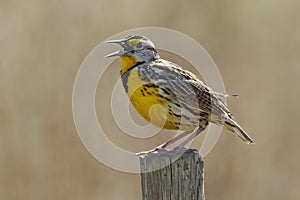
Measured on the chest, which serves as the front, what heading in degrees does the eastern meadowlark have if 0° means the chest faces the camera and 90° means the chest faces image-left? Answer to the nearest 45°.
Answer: approximately 90°
